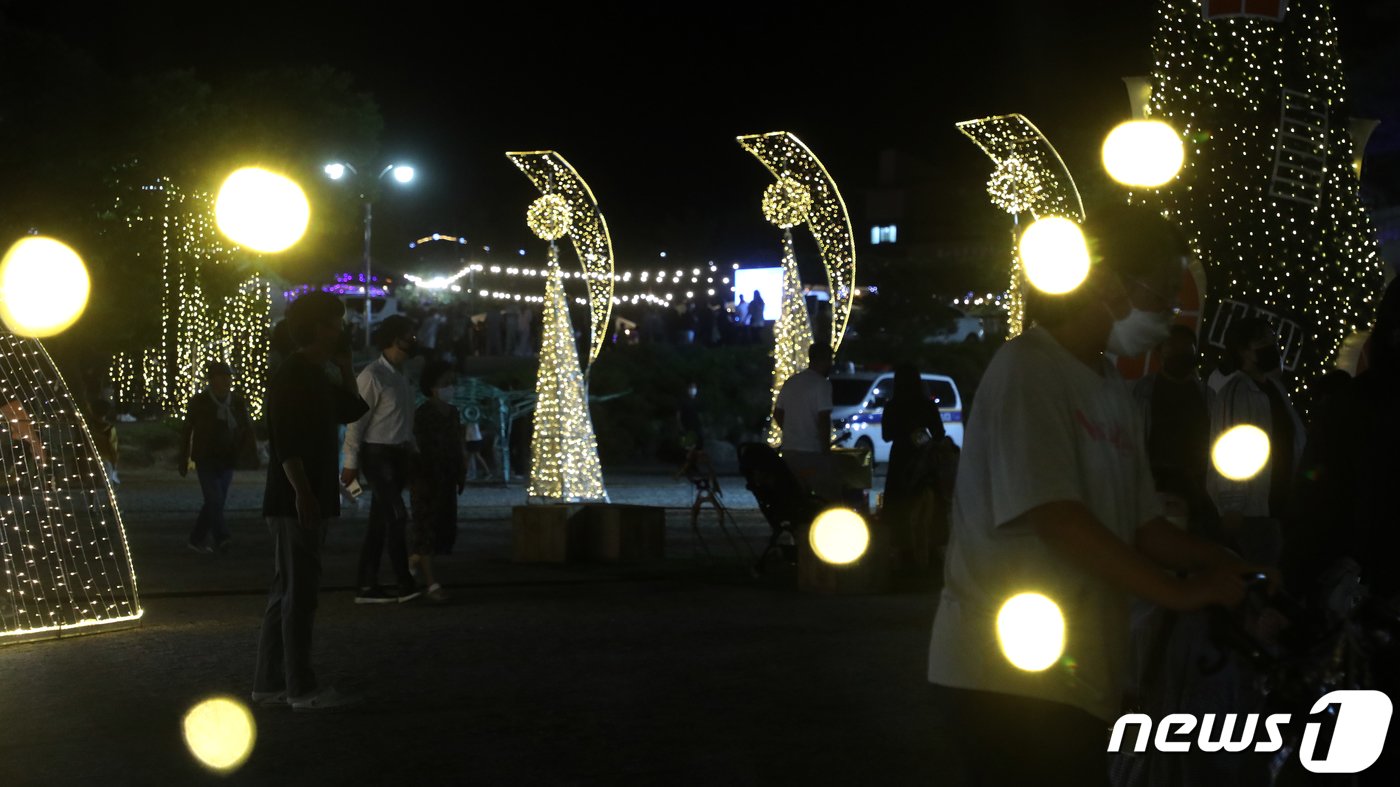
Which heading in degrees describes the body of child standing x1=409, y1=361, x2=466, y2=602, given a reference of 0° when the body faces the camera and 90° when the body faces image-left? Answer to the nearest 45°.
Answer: approximately 315°

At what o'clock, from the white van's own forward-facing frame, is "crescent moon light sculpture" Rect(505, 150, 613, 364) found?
The crescent moon light sculpture is roughly at 11 o'clock from the white van.

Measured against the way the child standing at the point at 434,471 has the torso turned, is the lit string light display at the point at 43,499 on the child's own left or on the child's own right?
on the child's own right

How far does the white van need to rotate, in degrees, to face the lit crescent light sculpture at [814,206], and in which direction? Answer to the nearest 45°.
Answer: approximately 45° to its left

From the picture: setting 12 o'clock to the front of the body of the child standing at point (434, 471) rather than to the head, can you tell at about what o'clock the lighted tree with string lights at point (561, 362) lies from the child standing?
The lighted tree with string lights is roughly at 8 o'clock from the child standing.

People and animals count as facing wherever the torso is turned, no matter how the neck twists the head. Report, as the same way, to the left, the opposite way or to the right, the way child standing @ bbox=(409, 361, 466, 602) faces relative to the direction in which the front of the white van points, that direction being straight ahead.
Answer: to the left

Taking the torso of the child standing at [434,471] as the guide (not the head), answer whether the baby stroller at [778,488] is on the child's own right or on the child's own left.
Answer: on the child's own left

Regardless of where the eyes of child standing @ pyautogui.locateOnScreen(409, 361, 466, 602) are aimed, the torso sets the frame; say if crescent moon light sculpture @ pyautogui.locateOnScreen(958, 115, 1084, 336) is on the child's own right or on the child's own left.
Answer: on the child's own left

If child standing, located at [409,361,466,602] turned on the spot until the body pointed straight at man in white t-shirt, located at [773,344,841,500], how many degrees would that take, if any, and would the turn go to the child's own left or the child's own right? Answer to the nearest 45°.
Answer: approximately 45° to the child's own left

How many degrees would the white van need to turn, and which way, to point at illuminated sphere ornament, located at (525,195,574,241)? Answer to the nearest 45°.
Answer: approximately 45° to its left
